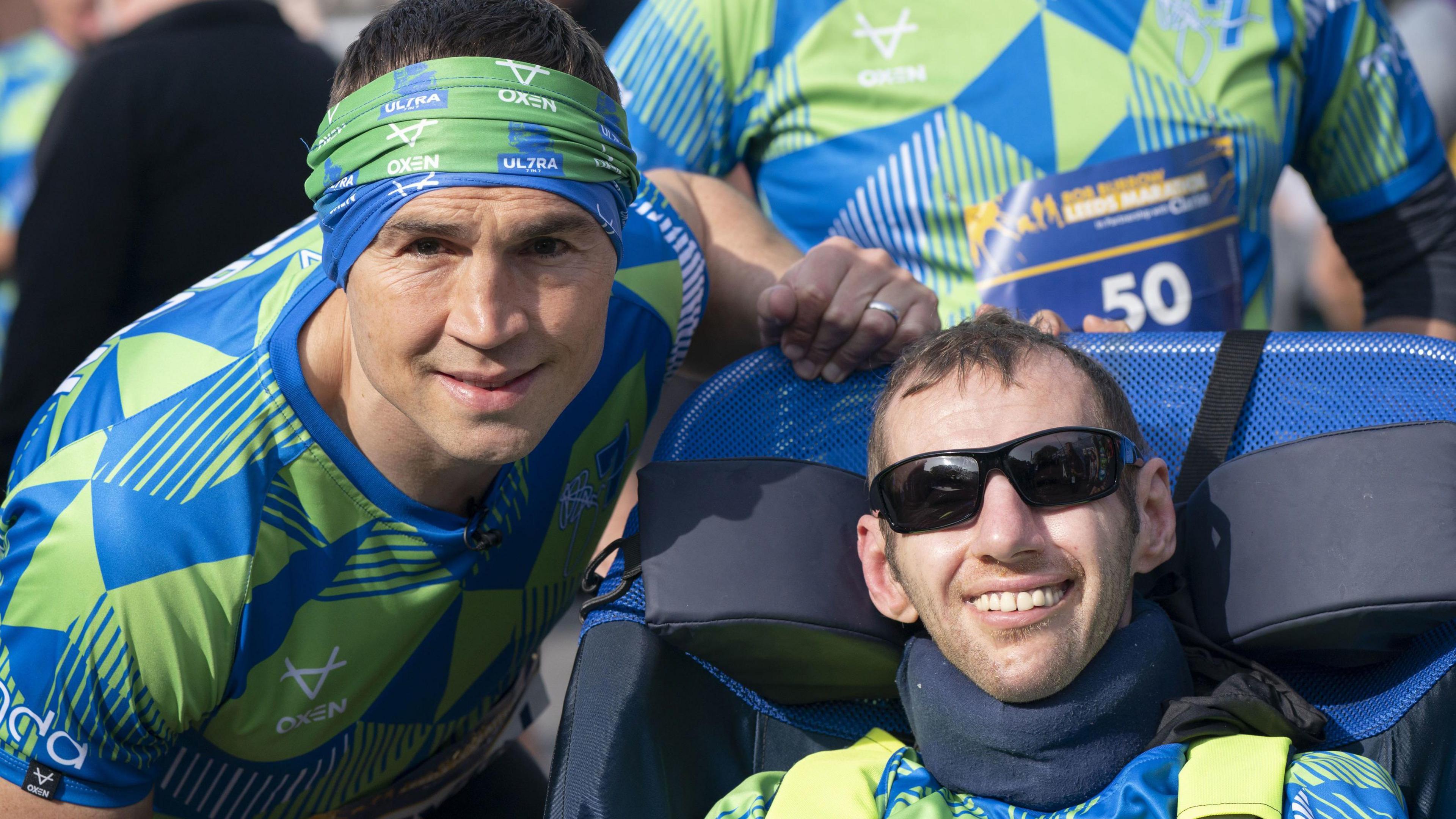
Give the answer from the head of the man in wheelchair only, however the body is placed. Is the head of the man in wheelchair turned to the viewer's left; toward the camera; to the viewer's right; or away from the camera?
toward the camera

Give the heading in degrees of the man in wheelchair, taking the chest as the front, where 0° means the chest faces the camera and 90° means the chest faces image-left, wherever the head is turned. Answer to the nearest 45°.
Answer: approximately 0°

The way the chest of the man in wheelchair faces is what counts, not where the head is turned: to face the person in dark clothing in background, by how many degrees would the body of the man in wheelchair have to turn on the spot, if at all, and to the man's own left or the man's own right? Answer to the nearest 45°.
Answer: approximately 135° to the man's own right
